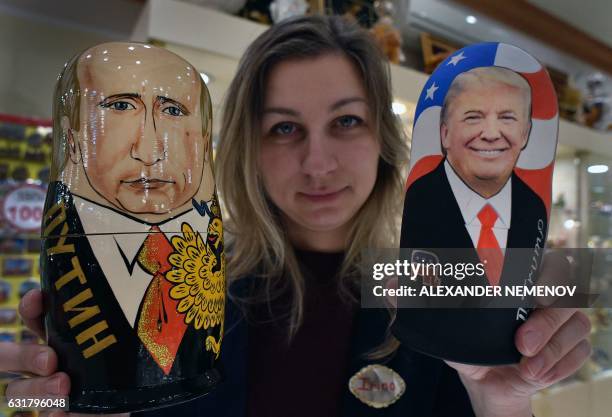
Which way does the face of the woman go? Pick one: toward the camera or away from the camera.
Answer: toward the camera

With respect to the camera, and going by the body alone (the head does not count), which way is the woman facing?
toward the camera

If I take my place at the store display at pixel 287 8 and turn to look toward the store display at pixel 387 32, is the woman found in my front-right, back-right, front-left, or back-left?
front-right

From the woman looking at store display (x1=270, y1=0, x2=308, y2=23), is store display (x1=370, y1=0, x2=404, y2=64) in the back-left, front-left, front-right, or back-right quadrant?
front-right

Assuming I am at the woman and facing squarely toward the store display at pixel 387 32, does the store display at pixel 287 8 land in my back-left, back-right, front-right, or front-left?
front-left
